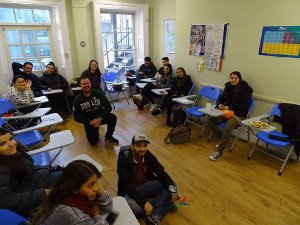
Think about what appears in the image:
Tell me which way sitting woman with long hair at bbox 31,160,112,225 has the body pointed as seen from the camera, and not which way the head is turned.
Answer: to the viewer's right

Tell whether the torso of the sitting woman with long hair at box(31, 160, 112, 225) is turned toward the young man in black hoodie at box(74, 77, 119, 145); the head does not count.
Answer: no

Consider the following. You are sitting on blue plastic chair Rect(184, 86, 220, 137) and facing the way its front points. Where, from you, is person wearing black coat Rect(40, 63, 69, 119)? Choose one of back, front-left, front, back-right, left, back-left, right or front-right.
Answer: front-right

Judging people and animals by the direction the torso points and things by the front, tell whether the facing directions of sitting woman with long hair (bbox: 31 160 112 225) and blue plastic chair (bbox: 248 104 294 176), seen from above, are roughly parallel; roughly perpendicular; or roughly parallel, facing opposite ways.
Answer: roughly parallel, facing opposite ways

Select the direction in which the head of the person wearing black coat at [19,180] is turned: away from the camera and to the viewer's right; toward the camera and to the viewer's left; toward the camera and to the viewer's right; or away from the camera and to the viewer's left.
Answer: toward the camera and to the viewer's right

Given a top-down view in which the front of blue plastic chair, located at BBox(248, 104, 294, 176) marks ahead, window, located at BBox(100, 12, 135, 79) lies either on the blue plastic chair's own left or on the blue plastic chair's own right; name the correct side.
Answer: on the blue plastic chair's own right

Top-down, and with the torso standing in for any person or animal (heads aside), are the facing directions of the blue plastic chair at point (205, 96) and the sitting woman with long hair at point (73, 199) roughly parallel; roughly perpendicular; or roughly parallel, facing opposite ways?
roughly parallel, facing opposite ways

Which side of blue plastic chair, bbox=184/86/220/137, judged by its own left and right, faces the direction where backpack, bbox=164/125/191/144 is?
front

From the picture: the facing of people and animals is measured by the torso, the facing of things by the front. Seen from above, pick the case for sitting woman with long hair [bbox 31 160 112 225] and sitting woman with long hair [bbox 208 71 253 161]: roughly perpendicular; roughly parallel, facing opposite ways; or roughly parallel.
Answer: roughly parallel, facing opposite ways

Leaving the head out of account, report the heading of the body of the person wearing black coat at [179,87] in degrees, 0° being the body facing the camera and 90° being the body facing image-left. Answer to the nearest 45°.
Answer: approximately 45°

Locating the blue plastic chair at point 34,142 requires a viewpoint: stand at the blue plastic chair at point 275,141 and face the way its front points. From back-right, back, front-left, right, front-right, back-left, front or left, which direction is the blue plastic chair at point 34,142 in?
front

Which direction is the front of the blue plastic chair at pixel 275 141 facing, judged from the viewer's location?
facing the viewer and to the left of the viewer

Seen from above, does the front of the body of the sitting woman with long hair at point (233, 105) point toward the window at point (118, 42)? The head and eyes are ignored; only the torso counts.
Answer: no

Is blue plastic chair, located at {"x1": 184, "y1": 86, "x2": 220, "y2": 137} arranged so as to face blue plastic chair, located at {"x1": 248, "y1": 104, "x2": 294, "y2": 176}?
no

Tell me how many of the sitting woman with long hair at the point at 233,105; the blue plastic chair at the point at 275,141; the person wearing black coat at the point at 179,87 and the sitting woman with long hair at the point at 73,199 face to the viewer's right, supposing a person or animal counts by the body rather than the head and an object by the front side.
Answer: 1

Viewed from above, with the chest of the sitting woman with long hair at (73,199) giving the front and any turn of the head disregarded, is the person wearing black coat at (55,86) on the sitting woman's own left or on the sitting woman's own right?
on the sitting woman's own left
